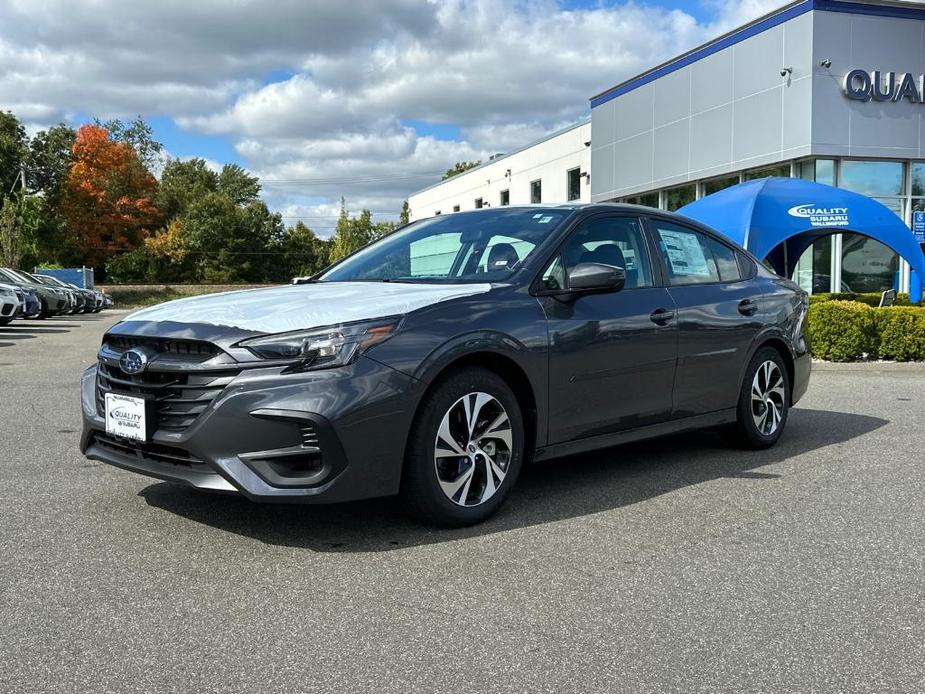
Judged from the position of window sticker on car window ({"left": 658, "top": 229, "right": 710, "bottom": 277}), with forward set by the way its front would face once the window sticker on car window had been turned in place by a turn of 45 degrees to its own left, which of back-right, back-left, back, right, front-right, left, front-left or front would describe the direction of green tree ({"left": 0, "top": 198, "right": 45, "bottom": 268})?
back-left

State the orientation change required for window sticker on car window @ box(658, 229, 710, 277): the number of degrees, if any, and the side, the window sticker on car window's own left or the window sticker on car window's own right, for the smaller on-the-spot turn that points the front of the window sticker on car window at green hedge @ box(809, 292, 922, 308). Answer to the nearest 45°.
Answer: approximately 135° to the window sticker on car window's own left

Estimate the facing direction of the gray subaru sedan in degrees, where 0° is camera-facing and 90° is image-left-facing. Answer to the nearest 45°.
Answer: approximately 45°

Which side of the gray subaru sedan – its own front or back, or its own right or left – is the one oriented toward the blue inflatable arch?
back

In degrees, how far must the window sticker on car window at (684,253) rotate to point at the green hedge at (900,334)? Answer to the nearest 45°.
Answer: approximately 135° to its left

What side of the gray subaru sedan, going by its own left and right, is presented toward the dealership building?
back

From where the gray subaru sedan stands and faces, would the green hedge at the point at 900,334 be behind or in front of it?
behind

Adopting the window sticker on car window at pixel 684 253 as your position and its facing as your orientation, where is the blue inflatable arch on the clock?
The blue inflatable arch is roughly at 8 o'clock from the window sticker on car window.

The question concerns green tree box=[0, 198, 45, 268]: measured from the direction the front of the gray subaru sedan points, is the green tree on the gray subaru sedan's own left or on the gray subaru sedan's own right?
on the gray subaru sedan's own right

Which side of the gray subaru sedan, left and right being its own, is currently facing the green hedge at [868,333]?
back

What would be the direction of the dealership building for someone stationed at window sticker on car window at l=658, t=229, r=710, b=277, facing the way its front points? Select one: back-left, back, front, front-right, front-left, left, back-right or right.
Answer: back-left
